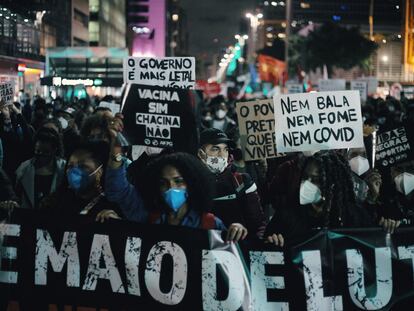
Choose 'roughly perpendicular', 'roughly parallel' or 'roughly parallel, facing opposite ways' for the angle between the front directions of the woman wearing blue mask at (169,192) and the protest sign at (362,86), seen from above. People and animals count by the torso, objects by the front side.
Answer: roughly parallel

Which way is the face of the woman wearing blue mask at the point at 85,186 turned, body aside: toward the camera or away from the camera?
toward the camera

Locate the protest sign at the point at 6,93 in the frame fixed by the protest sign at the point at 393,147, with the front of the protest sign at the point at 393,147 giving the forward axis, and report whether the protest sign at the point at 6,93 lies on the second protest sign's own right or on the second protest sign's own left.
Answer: on the second protest sign's own right

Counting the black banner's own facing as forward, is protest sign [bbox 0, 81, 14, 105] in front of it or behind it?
behind

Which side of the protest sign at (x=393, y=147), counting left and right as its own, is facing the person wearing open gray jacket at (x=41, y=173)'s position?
right

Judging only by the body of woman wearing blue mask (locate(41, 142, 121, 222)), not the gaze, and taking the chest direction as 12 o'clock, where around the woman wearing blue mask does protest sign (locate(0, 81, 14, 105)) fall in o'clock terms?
The protest sign is roughly at 4 o'clock from the woman wearing blue mask.

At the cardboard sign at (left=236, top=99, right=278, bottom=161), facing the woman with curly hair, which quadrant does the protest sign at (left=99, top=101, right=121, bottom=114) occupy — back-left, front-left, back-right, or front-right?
back-right

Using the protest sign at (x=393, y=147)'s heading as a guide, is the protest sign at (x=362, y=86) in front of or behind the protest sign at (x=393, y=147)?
behind

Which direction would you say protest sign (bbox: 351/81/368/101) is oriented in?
toward the camera

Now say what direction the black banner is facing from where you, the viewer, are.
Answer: facing the viewer

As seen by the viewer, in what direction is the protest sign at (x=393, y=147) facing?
toward the camera

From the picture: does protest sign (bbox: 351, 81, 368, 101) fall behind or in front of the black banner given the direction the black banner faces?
behind

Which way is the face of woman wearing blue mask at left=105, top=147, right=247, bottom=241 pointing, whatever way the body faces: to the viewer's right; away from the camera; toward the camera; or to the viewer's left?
toward the camera
